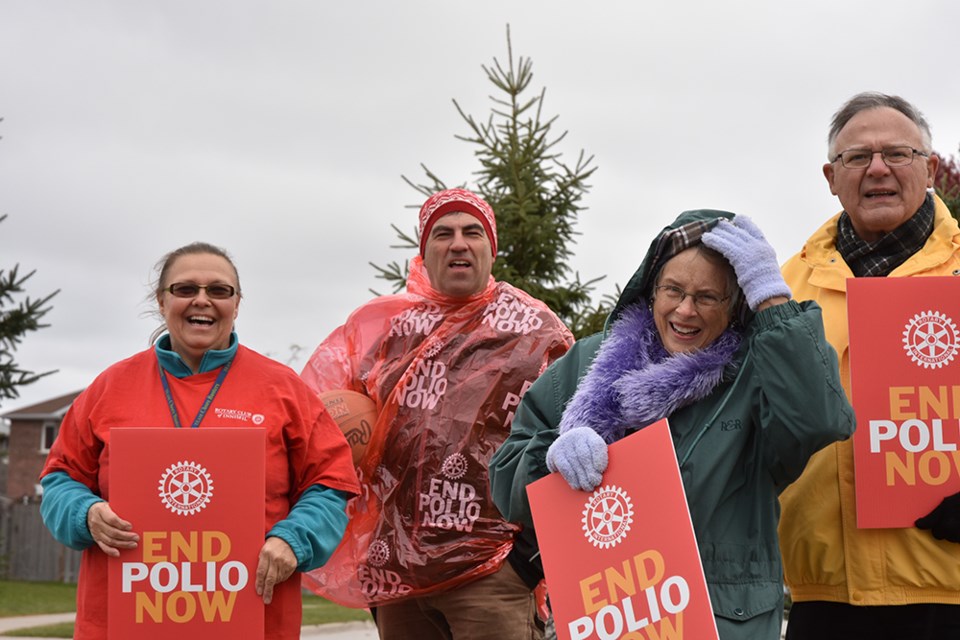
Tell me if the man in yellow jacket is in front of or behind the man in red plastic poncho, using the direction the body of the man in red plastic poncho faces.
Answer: in front

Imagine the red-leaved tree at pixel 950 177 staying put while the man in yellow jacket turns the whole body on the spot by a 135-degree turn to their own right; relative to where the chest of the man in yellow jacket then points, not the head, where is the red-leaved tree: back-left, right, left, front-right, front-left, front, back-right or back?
front-right

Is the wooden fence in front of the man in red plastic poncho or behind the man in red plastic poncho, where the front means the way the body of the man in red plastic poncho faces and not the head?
behind

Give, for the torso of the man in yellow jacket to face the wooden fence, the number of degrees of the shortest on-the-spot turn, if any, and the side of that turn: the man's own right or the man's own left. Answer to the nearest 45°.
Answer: approximately 135° to the man's own right

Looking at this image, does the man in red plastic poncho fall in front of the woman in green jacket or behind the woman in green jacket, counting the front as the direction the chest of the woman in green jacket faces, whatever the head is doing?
behind

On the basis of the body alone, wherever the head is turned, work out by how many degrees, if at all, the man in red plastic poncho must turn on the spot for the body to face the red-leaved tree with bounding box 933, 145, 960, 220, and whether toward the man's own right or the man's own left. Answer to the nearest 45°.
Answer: approximately 135° to the man's own left
